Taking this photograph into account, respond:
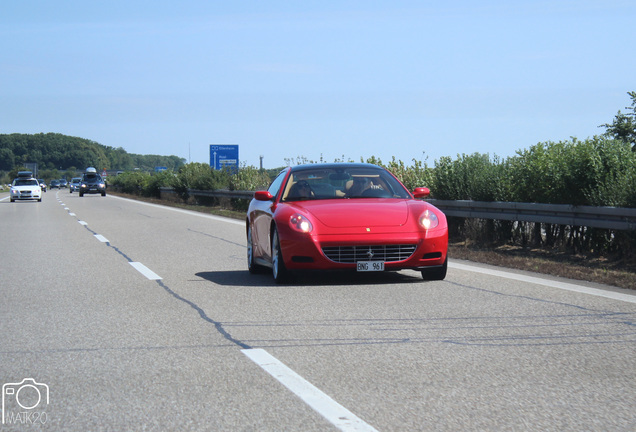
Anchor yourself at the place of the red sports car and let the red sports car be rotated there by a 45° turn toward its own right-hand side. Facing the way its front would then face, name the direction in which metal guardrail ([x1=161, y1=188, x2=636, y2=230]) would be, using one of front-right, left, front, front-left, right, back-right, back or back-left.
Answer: back

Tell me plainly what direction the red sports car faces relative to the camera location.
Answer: facing the viewer
